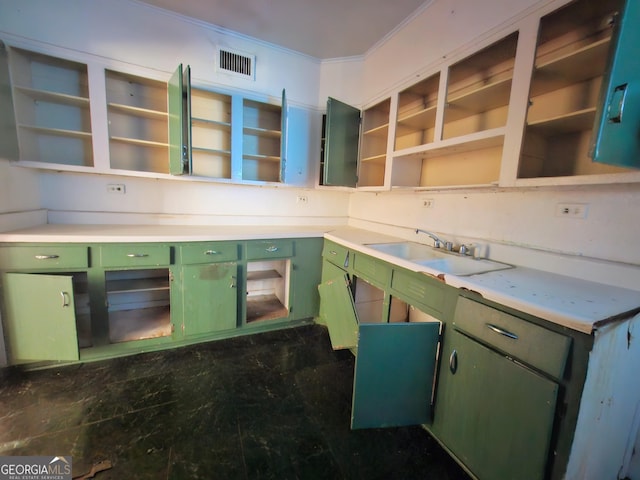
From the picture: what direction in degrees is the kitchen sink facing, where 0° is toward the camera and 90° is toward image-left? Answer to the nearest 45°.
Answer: approximately 45°

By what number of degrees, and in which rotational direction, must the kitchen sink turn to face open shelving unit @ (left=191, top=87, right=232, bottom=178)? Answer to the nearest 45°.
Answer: approximately 45° to its right

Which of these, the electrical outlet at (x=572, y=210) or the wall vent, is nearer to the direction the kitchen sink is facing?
the wall vent

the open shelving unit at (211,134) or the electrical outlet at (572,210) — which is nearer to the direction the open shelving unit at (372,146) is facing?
the open shelving unit

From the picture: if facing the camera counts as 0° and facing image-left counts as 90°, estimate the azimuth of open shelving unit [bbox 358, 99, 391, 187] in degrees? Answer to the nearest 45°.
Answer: approximately 45°

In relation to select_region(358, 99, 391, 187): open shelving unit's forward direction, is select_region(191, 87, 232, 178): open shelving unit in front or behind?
in front

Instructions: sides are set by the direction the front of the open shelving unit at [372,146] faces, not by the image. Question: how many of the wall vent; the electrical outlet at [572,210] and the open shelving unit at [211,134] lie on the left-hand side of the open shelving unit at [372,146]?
1

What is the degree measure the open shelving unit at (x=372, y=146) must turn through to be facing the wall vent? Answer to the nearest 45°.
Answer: approximately 45° to its right

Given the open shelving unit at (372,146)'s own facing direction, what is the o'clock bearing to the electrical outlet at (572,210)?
The electrical outlet is roughly at 9 o'clock from the open shelving unit.

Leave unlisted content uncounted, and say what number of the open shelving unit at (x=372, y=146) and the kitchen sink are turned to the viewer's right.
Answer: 0

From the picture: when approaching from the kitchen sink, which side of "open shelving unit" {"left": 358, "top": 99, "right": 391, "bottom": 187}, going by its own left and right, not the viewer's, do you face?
left

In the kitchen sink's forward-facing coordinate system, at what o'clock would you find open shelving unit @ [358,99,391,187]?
The open shelving unit is roughly at 3 o'clock from the kitchen sink.
